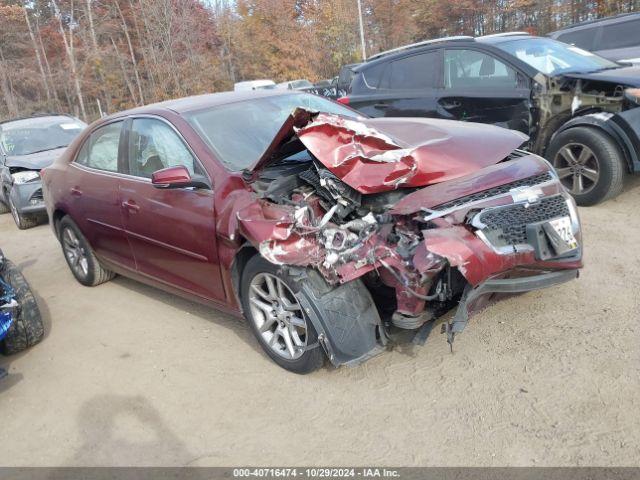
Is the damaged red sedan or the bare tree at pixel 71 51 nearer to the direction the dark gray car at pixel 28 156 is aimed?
the damaged red sedan

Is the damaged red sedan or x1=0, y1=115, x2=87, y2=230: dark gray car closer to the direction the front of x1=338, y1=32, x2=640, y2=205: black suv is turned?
the damaged red sedan

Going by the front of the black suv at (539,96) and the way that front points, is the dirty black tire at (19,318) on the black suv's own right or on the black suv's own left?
on the black suv's own right

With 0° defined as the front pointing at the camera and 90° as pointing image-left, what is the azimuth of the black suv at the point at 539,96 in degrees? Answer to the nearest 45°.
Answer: approximately 315°

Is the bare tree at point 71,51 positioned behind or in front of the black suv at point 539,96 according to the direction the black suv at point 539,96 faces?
behind

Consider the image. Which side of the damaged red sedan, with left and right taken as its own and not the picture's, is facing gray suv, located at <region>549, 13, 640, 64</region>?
left

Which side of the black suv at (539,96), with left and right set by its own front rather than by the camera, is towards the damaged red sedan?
right

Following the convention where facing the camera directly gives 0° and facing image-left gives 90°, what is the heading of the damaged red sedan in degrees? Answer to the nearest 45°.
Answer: approximately 315°
